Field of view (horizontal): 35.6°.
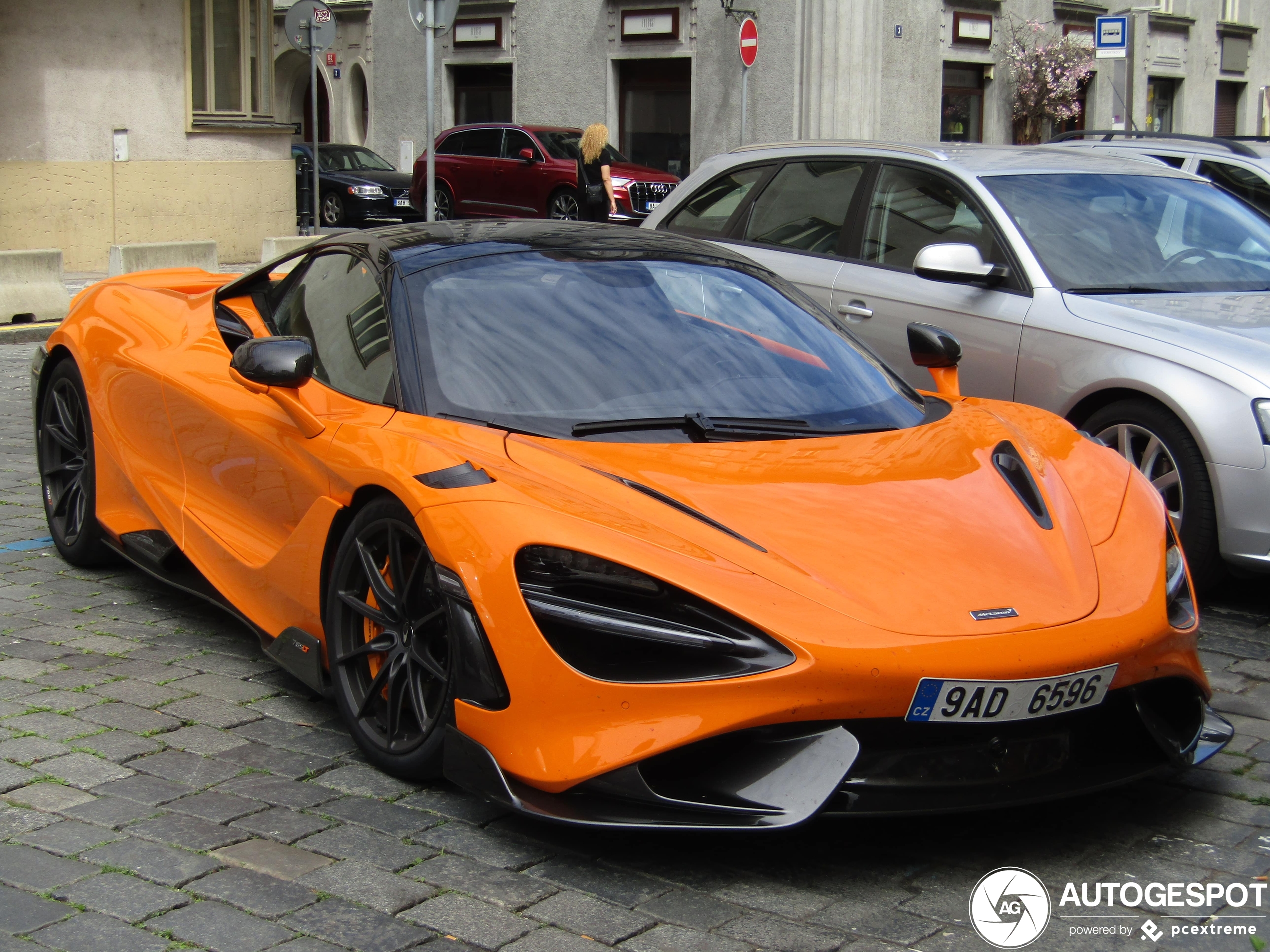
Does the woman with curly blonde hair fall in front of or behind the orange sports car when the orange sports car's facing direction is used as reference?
behind

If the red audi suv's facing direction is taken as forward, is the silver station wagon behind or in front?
in front

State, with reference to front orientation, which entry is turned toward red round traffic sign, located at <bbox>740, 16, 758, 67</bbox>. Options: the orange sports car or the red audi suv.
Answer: the red audi suv

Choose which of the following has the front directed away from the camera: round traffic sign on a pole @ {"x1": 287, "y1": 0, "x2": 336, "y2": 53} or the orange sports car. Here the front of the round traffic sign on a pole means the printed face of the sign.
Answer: the round traffic sign on a pole

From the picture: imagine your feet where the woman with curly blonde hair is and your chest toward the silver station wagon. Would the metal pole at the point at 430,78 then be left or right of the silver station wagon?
right

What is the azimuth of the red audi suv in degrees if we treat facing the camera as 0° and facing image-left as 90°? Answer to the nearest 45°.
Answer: approximately 315°

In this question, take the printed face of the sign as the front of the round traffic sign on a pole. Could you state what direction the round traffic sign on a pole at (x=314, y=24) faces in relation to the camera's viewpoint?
facing away from the viewer

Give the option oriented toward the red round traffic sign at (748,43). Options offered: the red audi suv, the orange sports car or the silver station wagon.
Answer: the red audi suv

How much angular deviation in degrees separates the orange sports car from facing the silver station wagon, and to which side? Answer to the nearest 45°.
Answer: approximately 90° to its left
